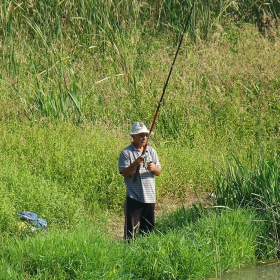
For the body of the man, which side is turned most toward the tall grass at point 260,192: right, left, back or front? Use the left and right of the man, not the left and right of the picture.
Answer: left

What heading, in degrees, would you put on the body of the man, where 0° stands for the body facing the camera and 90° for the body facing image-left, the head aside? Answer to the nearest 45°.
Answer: approximately 315°

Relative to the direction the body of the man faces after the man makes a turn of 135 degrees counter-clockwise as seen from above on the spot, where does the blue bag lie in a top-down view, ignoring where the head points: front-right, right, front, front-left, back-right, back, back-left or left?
left

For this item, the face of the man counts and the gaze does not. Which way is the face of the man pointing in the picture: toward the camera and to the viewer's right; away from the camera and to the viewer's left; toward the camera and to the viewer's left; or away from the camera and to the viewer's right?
toward the camera and to the viewer's right
